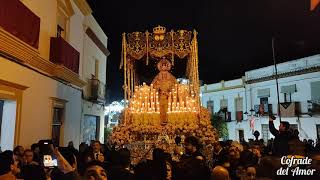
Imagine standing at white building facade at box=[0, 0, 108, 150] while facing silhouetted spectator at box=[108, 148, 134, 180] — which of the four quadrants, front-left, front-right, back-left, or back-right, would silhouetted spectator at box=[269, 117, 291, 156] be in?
front-left

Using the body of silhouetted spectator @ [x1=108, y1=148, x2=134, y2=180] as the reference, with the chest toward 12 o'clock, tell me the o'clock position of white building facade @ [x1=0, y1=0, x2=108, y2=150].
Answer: The white building facade is roughly at 11 o'clock from the silhouetted spectator.

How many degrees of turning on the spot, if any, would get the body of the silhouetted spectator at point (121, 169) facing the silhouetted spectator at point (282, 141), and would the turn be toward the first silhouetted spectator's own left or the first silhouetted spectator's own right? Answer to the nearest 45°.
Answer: approximately 45° to the first silhouetted spectator's own right

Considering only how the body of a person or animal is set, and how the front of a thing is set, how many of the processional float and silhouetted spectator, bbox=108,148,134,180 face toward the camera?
1

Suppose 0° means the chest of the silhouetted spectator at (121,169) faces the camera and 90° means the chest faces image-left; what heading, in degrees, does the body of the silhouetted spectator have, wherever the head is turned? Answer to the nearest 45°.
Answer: approximately 180°

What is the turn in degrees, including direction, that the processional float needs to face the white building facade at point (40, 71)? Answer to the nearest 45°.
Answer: approximately 45° to its right

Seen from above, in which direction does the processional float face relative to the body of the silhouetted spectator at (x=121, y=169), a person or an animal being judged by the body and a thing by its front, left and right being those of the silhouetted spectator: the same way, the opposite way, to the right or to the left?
the opposite way

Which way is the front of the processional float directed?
toward the camera

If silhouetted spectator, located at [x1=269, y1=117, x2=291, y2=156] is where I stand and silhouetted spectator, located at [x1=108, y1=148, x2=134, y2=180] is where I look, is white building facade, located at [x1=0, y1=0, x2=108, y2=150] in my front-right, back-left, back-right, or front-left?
front-right

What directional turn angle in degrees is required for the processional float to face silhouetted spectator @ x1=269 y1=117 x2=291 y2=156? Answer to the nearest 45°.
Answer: approximately 45° to its left

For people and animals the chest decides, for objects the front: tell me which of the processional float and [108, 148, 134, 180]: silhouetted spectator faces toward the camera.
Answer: the processional float

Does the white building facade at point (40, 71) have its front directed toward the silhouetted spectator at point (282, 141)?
yes

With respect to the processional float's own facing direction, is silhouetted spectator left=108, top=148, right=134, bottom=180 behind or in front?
in front

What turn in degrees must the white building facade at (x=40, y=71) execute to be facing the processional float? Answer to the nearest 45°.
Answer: approximately 45° to its left
